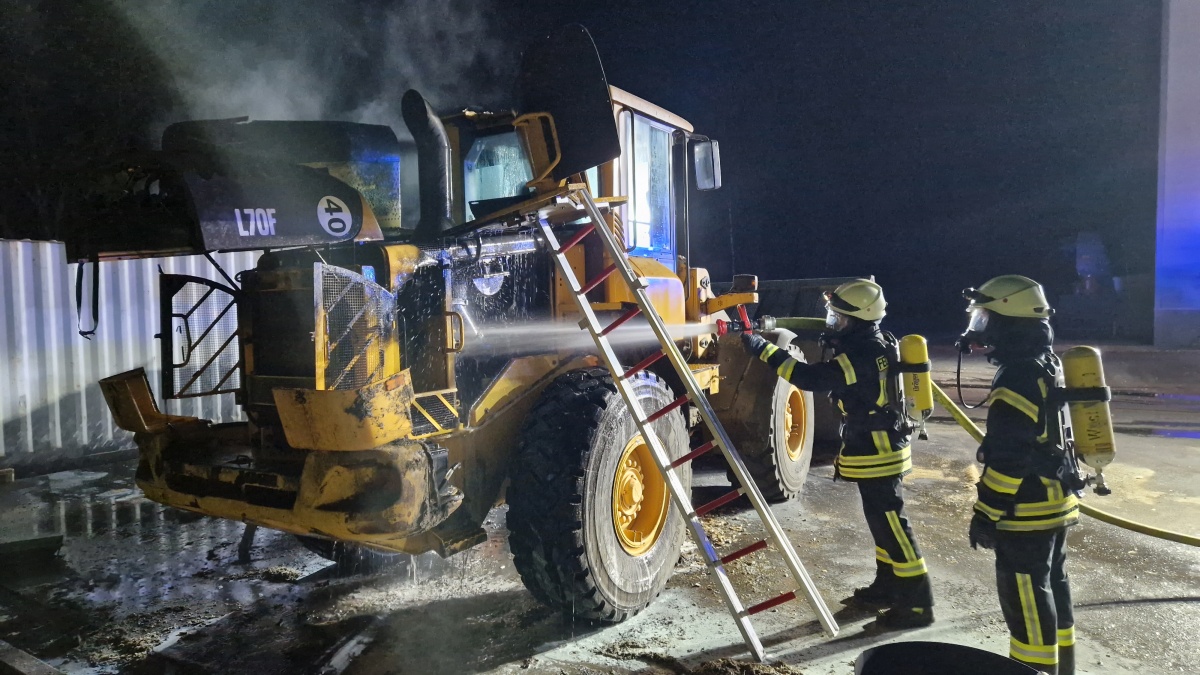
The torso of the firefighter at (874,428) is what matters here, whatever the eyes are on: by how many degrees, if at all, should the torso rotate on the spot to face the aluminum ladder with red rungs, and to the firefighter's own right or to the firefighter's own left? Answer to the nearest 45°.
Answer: approximately 45° to the firefighter's own left

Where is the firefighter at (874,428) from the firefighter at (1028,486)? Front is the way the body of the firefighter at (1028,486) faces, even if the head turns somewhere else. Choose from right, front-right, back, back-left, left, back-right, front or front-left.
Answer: front-right

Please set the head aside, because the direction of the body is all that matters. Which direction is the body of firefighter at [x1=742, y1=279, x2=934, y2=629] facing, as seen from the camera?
to the viewer's left

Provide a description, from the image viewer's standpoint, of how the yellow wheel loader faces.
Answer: facing away from the viewer and to the right of the viewer

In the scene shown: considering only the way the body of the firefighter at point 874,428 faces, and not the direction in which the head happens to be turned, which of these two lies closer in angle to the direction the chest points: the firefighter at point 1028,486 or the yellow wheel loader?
the yellow wheel loader

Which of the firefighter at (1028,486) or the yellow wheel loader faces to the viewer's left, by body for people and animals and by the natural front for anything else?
the firefighter

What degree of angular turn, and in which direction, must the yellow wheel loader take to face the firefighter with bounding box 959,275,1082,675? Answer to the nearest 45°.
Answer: approximately 45° to its right

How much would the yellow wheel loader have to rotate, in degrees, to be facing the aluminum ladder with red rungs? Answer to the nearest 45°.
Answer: approximately 45° to its right

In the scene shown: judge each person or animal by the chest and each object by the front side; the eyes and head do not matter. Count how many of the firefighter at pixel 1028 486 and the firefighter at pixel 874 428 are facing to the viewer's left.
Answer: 2

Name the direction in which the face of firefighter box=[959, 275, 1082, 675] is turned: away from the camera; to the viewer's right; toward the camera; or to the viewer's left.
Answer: to the viewer's left

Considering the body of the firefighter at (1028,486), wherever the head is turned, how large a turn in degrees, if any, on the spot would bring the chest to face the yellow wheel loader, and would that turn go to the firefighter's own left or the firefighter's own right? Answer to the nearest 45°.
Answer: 0° — they already face it

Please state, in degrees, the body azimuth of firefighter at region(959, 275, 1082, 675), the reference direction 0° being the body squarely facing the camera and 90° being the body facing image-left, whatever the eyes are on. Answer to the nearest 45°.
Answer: approximately 90°

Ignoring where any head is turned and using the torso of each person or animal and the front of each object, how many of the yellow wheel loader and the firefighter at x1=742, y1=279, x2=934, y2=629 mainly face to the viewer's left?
1
